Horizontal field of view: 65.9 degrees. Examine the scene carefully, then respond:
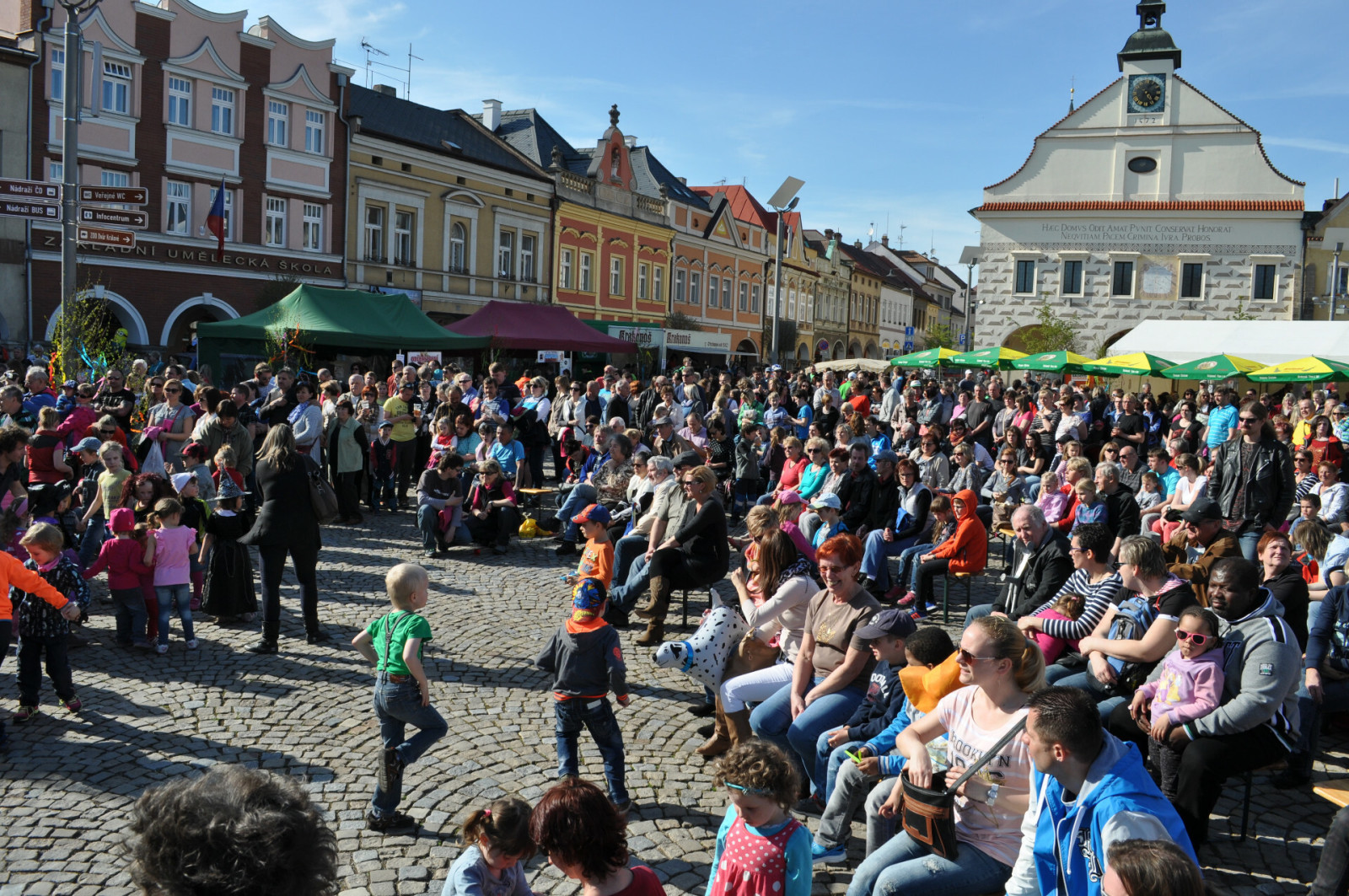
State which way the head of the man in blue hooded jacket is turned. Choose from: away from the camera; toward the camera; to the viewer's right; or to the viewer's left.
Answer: to the viewer's left

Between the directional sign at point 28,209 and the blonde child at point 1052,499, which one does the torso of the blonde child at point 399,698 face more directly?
the blonde child

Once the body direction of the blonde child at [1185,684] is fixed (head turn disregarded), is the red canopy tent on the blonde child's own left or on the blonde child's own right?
on the blonde child's own right

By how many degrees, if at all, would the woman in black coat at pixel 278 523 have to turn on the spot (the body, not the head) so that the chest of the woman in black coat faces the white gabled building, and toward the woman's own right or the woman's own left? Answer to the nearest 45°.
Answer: approximately 45° to the woman's own right

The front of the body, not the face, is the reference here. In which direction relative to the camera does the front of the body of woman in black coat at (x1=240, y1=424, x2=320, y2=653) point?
away from the camera

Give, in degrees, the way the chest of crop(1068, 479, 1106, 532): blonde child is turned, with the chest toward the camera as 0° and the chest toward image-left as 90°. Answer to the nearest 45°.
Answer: approximately 45°

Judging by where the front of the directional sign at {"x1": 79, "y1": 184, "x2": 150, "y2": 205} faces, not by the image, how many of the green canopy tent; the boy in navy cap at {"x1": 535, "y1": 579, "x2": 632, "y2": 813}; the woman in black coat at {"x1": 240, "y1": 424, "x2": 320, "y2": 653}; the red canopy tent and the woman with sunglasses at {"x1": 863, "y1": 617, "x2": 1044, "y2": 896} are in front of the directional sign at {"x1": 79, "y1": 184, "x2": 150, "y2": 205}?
3

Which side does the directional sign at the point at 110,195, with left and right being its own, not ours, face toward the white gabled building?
left

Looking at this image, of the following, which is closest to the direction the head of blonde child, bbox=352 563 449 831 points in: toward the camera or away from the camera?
away from the camera
